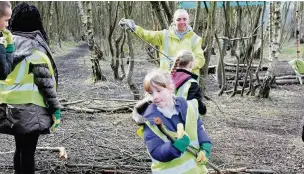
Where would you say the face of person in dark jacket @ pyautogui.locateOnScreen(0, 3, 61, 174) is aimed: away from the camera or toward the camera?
away from the camera

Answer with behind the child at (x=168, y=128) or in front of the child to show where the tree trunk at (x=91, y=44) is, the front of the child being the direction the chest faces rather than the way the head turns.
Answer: behind

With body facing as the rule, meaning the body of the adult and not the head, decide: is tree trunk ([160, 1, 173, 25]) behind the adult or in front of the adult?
behind

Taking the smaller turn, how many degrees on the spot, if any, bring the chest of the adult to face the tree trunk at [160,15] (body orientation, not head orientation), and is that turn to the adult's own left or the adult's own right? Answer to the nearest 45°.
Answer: approximately 180°

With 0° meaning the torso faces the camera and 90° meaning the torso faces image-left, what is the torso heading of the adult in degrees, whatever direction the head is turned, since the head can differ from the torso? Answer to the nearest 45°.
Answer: approximately 0°

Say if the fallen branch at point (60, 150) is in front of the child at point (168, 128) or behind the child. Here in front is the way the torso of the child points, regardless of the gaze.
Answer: behind

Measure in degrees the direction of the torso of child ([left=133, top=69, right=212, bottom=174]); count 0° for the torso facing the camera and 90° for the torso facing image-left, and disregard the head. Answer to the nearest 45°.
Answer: approximately 0°

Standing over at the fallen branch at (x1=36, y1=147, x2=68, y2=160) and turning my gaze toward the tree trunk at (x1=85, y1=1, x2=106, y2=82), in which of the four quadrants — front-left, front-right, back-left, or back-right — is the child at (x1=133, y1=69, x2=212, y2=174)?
back-right

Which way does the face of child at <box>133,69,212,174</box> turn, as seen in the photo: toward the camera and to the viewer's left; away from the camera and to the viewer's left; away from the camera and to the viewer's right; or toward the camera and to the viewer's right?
toward the camera and to the viewer's left

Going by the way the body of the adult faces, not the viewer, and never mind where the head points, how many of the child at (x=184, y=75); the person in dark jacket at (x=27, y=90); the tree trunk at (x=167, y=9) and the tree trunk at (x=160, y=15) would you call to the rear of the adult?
2

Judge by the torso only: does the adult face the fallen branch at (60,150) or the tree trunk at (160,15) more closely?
the fallen branch
